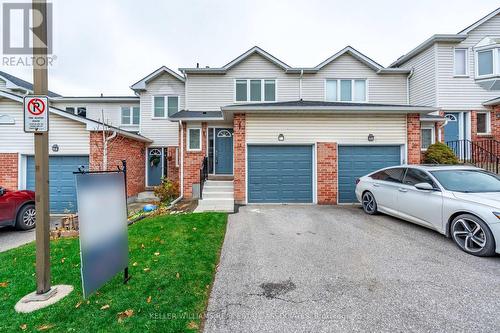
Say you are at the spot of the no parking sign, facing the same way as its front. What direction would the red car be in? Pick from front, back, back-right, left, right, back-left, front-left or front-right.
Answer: back

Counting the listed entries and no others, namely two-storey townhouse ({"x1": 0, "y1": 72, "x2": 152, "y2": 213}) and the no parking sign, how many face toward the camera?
2

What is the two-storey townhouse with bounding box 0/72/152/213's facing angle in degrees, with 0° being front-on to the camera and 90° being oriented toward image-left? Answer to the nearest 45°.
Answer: approximately 0°

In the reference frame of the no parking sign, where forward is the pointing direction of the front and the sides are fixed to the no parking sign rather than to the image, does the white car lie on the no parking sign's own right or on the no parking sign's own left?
on the no parking sign's own left

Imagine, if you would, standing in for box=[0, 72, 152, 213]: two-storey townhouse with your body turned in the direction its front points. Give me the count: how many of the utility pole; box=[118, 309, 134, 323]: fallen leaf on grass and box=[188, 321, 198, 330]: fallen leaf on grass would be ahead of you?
3

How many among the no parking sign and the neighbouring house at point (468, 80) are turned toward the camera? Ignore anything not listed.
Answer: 2
